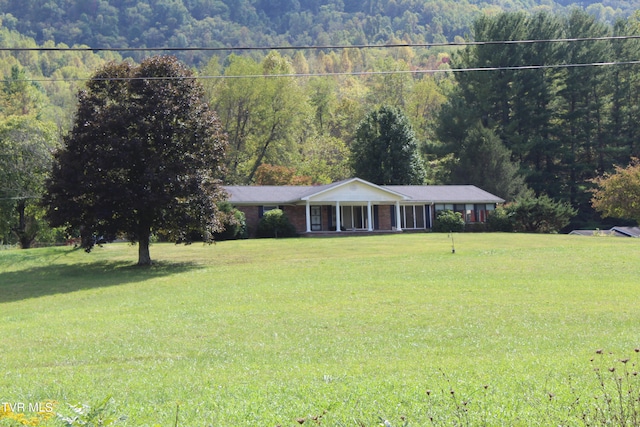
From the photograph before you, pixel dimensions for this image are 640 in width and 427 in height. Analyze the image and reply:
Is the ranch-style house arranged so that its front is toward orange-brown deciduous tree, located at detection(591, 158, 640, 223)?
no

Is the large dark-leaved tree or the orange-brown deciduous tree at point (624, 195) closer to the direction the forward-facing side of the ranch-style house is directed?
the large dark-leaved tree

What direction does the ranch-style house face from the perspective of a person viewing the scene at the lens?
facing the viewer

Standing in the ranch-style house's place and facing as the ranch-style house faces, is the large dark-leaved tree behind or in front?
in front

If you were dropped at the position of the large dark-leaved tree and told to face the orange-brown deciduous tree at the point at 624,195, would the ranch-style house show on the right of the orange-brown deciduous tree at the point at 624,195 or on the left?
left
